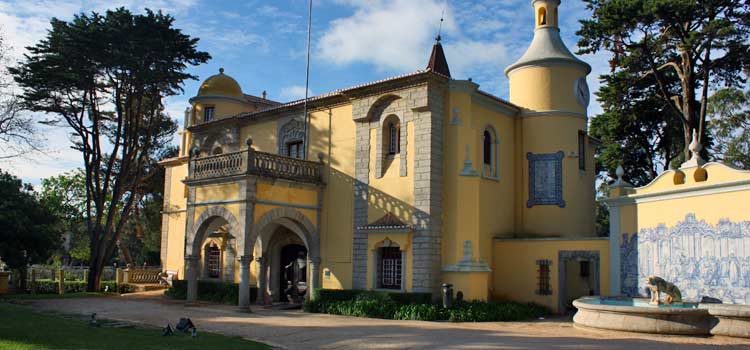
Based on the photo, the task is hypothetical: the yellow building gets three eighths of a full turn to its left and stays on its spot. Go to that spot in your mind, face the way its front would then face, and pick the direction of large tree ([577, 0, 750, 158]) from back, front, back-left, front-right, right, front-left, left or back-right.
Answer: front

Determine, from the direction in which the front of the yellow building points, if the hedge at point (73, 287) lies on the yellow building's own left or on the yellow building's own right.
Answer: on the yellow building's own right

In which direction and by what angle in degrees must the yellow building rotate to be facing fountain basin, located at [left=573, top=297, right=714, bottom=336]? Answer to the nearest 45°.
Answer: approximately 90° to its left

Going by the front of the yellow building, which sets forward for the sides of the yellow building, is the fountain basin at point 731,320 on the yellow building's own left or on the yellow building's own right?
on the yellow building's own left

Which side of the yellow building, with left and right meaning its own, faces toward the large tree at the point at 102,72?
right
